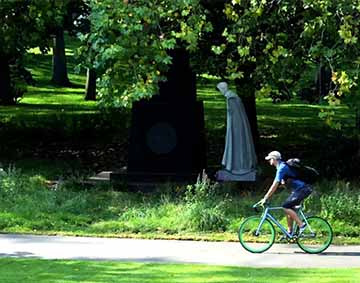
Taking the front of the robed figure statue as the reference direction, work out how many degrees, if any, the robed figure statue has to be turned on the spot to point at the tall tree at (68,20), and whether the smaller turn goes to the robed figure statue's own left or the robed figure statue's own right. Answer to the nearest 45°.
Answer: approximately 45° to the robed figure statue's own right

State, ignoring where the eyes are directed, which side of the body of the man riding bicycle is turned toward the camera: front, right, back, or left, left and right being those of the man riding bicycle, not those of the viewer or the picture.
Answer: left

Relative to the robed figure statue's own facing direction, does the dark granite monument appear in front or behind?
in front

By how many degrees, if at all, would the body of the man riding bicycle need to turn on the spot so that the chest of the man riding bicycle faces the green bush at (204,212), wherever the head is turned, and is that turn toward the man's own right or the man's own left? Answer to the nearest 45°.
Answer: approximately 45° to the man's own right

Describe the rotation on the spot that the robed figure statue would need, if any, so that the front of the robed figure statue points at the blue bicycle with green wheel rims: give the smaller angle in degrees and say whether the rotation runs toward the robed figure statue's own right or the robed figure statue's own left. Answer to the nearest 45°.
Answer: approximately 90° to the robed figure statue's own left

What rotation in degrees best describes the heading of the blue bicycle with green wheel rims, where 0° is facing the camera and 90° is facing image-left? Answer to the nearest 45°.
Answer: approximately 90°

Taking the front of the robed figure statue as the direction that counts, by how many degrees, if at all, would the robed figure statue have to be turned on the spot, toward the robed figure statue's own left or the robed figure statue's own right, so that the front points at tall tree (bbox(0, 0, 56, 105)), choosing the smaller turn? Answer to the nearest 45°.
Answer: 0° — it already faces it

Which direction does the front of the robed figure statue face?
to the viewer's left
